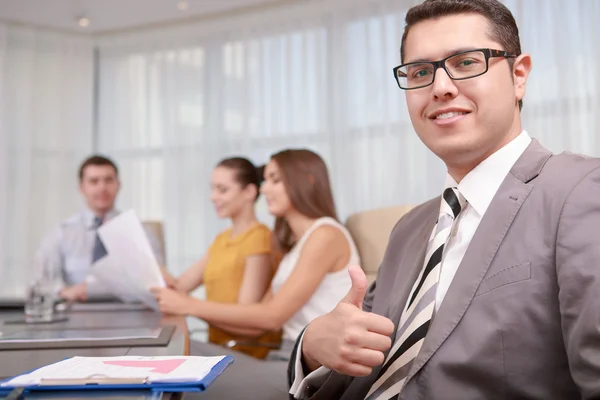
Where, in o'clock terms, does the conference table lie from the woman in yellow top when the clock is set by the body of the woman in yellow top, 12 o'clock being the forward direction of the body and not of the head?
The conference table is roughly at 11 o'clock from the woman in yellow top.

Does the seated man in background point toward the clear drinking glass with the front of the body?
yes

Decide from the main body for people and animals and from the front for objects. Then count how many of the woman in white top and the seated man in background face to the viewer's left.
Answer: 1

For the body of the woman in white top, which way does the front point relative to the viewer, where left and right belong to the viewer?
facing to the left of the viewer

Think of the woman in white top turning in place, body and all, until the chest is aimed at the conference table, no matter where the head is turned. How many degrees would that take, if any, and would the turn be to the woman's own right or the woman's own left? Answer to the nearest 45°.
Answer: approximately 45° to the woman's own left

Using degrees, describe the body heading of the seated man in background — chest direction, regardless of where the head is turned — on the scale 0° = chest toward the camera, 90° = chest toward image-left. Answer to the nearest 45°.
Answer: approximately 0°

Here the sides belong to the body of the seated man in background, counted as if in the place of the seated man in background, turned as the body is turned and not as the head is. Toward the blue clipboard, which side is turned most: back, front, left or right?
front

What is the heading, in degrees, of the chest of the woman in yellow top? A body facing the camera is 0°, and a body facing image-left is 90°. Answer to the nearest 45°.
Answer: approximately 45°

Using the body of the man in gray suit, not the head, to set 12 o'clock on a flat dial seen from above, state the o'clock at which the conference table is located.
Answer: The conference table is roughly at 2 o'clock from the man in gray suit.

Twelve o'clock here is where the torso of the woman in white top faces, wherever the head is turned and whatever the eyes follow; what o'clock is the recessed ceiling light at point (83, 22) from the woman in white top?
The recessed ceiling light is roughly at 2 o'clock from the woman in white top.

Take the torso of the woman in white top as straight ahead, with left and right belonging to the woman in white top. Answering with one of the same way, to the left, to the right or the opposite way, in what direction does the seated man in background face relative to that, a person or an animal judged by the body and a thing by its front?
to the left
